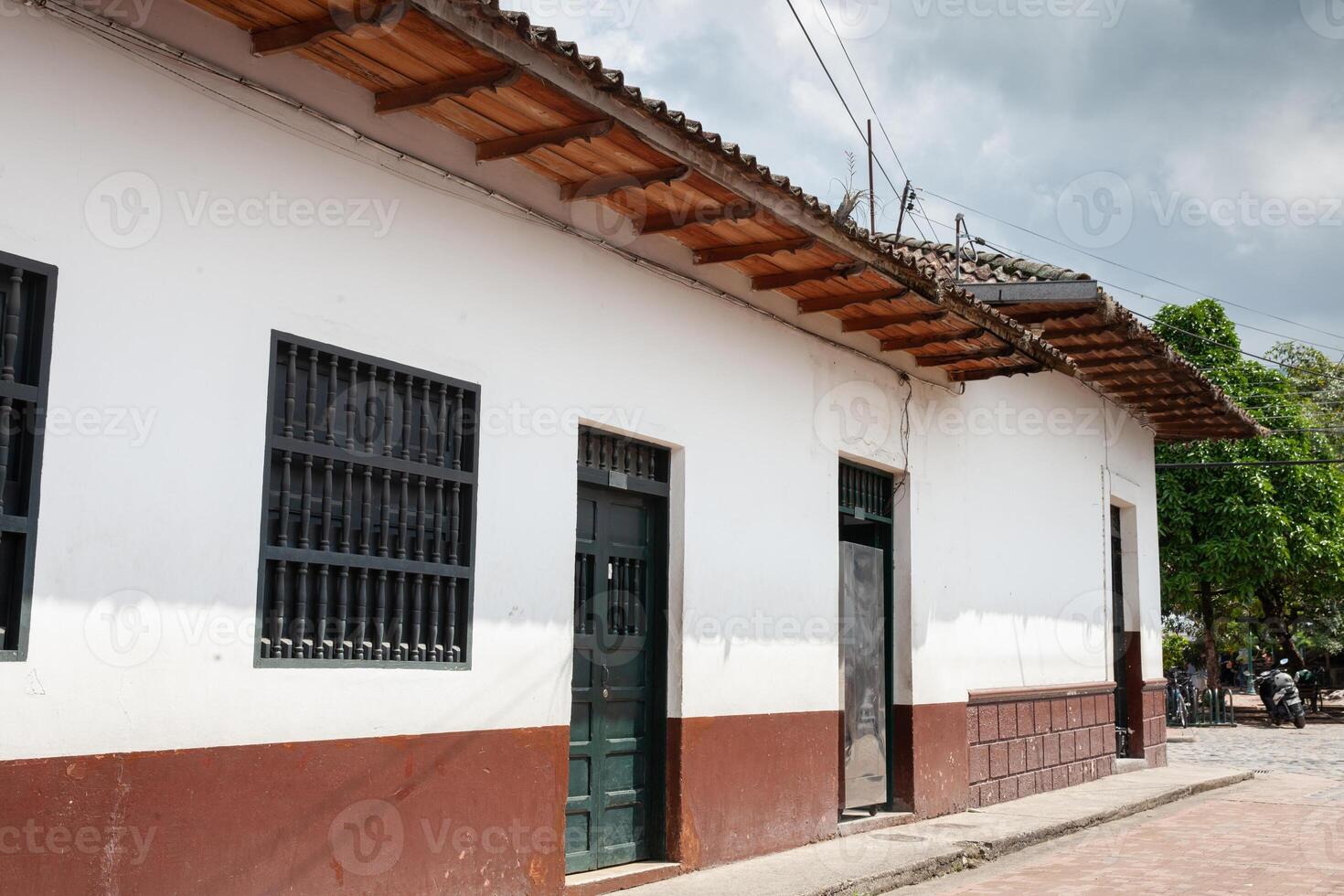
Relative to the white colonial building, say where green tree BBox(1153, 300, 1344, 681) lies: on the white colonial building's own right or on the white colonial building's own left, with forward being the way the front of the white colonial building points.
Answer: on the white colonial building's own left

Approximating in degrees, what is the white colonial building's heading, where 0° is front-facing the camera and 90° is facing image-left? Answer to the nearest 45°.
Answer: approximately 315°

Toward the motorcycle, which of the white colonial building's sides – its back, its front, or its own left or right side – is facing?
left
